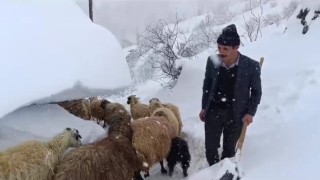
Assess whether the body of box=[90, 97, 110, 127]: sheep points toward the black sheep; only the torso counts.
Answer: no

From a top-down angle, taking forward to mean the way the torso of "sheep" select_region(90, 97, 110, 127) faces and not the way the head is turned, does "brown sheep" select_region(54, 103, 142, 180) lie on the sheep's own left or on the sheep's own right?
on the sheep's own right

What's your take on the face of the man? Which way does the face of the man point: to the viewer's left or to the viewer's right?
to the viewer's left

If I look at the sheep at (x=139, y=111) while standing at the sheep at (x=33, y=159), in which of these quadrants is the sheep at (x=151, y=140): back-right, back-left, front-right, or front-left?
front-right
